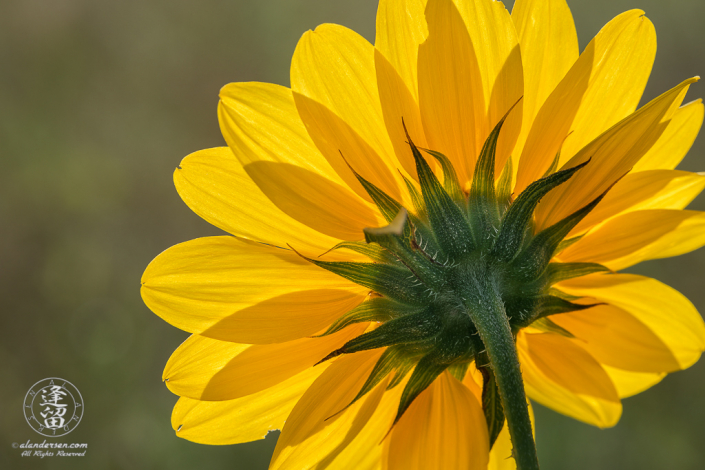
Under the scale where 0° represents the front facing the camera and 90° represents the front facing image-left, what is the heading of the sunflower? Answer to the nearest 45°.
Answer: approximately 180°
